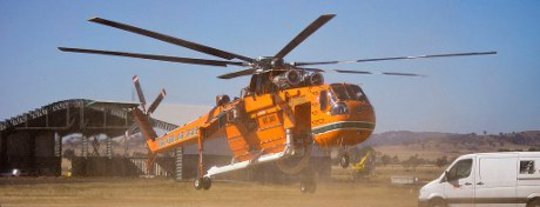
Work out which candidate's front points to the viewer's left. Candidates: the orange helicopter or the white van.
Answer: the white van

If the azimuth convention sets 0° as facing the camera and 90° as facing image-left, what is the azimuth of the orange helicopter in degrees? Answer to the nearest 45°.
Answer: approximately 315°

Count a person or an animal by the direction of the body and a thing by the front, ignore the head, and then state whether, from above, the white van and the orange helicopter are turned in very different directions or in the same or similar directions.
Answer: very different directions

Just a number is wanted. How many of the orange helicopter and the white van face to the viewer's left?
1

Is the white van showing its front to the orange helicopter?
no

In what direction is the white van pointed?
to the viewer's left

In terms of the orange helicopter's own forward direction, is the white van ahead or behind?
ahead
